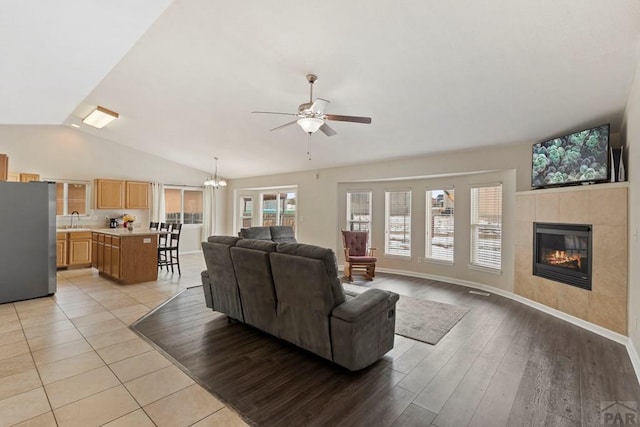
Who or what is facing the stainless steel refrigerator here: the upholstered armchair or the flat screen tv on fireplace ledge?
the flat screen tv on fireplace ledge

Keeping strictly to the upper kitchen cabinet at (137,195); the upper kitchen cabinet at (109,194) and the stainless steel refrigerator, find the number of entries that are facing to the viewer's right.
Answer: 1

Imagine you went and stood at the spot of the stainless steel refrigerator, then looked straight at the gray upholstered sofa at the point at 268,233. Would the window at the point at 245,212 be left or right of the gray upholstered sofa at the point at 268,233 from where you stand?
left

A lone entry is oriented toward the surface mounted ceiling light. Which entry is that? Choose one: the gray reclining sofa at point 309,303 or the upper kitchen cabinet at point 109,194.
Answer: the upper kitchen cabinet

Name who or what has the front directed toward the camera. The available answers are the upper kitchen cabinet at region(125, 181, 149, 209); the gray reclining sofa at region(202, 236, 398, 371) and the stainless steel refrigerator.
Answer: the upper kitchen cabinet

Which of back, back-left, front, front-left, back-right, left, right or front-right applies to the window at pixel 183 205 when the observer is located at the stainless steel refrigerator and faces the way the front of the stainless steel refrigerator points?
front-left

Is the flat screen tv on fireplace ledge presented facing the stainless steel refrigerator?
yes

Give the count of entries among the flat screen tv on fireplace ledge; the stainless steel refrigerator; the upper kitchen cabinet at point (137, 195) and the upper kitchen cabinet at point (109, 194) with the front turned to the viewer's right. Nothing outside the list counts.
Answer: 1

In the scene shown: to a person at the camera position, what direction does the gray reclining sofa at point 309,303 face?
facing away from the viewer and to the right of the viewer

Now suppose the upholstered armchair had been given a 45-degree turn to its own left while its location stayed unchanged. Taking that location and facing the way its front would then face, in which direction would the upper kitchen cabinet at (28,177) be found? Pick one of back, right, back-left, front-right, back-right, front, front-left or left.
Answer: back

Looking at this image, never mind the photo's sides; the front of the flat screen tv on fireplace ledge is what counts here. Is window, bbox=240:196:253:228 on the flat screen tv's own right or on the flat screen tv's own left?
on the flat screen tv's own right

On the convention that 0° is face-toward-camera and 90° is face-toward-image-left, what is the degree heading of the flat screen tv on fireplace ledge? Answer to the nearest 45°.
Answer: approximately 45°

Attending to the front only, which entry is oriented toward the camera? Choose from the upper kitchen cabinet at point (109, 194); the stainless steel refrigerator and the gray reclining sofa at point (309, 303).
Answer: the upper kitchen cabinet

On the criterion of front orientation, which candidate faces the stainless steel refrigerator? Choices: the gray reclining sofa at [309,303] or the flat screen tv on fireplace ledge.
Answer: the flat screen tv on fireplace ledge
